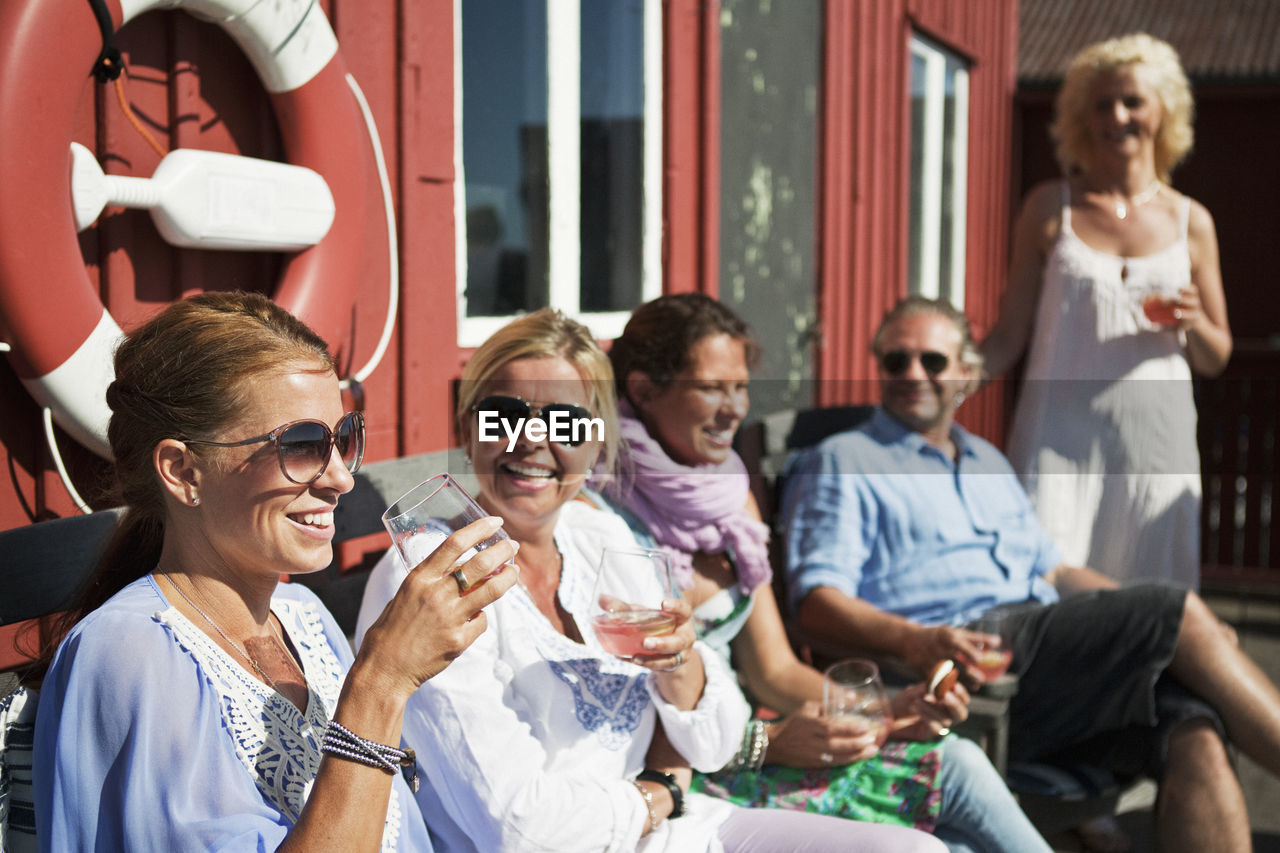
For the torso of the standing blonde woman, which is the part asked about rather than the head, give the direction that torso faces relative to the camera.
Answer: toward the camera

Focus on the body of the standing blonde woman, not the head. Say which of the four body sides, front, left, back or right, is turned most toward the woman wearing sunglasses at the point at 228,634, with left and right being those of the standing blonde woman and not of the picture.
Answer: front

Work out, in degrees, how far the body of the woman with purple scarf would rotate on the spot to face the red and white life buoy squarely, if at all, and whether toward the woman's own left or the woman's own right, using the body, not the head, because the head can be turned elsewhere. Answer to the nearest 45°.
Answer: approximately 90° to the woman's own right

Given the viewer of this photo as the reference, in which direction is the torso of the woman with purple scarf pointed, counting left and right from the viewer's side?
facing the viewer and to the right of the viewer

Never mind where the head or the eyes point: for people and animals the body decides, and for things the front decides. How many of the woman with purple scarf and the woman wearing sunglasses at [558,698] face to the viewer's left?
0

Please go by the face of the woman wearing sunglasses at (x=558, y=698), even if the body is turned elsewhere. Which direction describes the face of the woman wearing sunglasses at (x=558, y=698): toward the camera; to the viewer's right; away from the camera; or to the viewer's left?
toward the camera

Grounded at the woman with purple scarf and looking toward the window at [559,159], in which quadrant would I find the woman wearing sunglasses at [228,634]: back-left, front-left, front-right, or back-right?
back-left

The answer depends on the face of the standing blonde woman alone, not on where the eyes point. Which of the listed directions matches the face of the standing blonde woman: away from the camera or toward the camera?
toward the camera

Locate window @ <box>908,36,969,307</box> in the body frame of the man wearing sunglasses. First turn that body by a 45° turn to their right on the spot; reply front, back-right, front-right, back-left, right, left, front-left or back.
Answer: back

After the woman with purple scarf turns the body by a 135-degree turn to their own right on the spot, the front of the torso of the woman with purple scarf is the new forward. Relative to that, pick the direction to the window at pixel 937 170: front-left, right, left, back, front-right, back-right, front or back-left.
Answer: right

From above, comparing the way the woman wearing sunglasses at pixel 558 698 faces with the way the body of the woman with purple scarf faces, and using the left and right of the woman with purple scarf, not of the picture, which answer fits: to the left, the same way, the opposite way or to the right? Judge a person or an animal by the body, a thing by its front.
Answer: the same way

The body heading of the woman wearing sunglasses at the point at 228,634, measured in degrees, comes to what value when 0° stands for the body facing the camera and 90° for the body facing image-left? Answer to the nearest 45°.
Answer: approximately 315°

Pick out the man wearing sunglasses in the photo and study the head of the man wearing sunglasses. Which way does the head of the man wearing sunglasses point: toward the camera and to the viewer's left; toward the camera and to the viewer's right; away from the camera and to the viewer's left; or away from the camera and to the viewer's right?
toward the camera and to the viewer's left
